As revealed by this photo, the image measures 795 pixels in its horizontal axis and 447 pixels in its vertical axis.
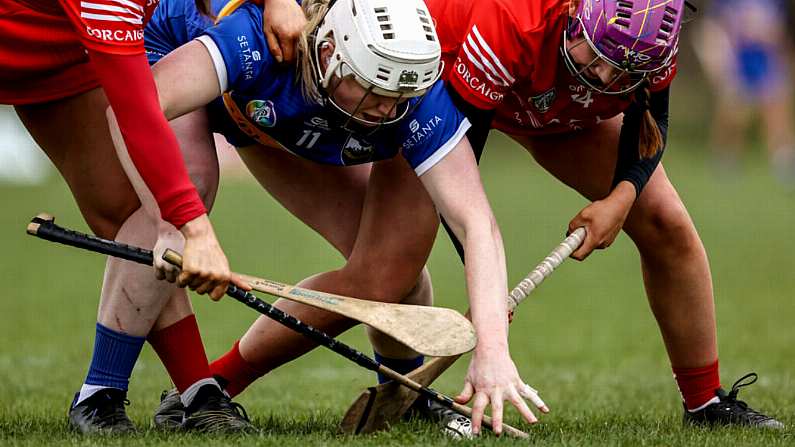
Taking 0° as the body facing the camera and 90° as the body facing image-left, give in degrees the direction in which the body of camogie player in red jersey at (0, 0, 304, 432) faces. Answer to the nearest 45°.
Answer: approximately 315°

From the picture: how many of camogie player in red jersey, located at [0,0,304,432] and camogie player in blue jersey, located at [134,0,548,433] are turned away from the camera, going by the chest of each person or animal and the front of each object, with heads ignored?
0

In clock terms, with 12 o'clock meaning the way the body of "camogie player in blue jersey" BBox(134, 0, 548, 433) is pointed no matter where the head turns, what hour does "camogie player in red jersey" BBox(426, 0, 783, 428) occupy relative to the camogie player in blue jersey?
The camogie player in red jersey is roughly at 10 o'clock from the camogie player in blue jersey.

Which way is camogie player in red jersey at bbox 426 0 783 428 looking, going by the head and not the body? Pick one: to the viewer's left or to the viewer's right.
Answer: to the viewer's left

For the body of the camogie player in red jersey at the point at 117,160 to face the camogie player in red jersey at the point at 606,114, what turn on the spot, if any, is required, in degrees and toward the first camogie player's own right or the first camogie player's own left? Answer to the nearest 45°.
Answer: approximately 45° to the first camogie player's own left

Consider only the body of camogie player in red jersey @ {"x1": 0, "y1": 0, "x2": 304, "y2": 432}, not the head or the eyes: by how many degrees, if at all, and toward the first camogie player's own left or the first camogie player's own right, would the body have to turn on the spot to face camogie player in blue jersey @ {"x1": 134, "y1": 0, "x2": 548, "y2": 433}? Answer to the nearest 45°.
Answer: approximately 45° to the first camogie player's own left
